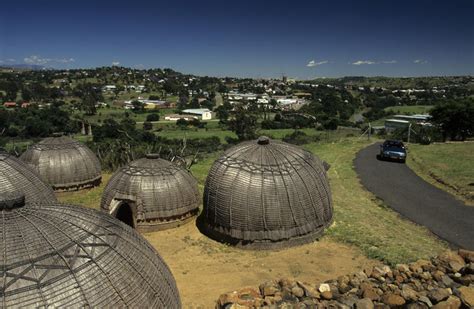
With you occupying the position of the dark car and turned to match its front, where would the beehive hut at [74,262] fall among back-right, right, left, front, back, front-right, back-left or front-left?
front-right

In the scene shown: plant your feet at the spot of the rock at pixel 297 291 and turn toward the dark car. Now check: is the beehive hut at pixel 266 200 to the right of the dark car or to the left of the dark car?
left

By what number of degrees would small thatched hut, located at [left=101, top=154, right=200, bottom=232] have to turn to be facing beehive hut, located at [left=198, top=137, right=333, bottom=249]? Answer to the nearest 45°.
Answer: approximately 90° to its left

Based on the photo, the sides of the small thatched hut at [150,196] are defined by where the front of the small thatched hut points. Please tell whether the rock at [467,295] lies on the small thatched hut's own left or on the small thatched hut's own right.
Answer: on the small thatched hut's own left

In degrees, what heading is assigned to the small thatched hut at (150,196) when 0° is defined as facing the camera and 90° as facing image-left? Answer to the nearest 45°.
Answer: approximately 45°

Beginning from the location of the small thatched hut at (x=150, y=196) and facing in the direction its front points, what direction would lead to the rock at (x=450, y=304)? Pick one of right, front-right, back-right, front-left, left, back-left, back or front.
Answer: left

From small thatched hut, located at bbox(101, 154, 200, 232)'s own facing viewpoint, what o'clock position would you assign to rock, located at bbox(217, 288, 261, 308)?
The rock is roughly at 10 o'clock from the small thatched hut.

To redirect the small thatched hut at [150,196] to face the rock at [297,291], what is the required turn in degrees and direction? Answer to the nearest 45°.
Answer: approximately 90° to its left

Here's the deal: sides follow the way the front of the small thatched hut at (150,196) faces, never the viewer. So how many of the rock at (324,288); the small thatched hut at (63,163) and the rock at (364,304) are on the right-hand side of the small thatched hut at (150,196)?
1

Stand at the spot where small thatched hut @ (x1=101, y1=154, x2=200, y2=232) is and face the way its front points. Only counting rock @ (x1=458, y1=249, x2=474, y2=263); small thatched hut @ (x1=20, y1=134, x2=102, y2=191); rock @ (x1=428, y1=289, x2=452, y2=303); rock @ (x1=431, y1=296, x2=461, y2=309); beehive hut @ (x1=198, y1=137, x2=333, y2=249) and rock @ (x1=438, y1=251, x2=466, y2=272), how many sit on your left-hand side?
5

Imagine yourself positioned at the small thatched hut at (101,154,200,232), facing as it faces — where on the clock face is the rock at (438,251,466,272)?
The rock is roughly at 9 o'clock from the small thatched hut.

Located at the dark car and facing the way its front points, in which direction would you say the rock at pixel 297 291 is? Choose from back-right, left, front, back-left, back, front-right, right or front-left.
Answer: front-right

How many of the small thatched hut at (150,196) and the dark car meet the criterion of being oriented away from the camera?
0

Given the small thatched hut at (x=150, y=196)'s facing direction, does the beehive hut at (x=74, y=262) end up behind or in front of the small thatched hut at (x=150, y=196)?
in front
